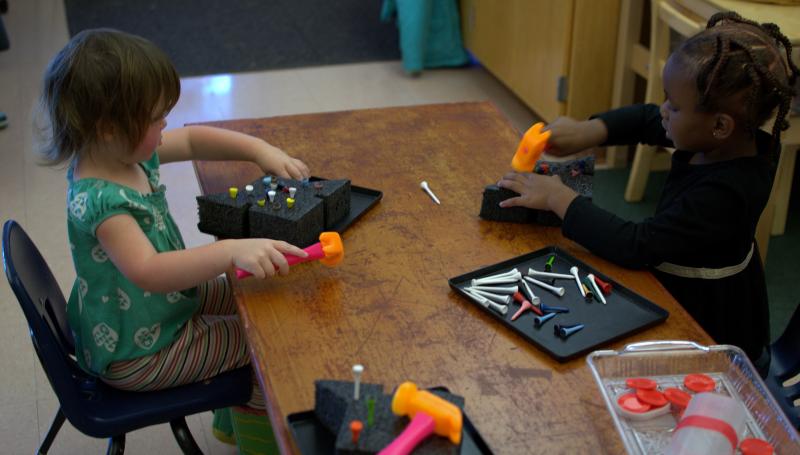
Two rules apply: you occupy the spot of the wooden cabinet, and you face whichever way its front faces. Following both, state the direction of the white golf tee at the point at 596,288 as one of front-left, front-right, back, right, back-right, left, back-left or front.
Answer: front-left

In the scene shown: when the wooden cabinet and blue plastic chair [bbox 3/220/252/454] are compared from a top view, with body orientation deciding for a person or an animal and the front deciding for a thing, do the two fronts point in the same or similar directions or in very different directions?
very different directions

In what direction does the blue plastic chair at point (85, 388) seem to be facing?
to the viewer's right

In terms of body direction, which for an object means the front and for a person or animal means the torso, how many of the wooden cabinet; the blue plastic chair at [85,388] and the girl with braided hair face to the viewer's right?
1

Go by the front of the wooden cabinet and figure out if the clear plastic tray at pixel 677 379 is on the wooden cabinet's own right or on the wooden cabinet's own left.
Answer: on the wooden cabinet's own left

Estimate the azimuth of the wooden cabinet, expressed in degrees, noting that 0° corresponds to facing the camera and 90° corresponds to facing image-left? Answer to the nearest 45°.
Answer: approximately 45°

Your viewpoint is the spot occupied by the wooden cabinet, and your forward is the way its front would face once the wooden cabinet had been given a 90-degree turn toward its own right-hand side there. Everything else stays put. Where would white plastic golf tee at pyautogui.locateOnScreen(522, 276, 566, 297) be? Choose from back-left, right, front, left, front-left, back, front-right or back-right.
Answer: back-left

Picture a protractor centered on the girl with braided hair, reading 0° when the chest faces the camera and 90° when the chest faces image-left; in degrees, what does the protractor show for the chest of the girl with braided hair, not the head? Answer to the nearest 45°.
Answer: approximately 90°

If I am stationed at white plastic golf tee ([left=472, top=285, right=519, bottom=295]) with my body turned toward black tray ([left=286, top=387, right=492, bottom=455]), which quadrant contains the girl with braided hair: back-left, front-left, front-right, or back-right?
back-left

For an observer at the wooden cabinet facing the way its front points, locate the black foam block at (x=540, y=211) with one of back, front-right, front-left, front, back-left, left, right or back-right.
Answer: front-left

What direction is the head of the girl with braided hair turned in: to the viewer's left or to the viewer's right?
to the viewer's left

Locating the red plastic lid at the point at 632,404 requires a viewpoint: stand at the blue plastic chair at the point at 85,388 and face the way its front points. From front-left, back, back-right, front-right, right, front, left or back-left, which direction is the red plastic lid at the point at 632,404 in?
front-right

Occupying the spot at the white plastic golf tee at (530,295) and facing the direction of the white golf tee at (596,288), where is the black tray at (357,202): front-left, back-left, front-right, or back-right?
back-left

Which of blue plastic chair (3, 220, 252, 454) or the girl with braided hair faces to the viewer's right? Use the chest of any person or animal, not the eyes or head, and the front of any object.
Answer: the blue plastic chair
